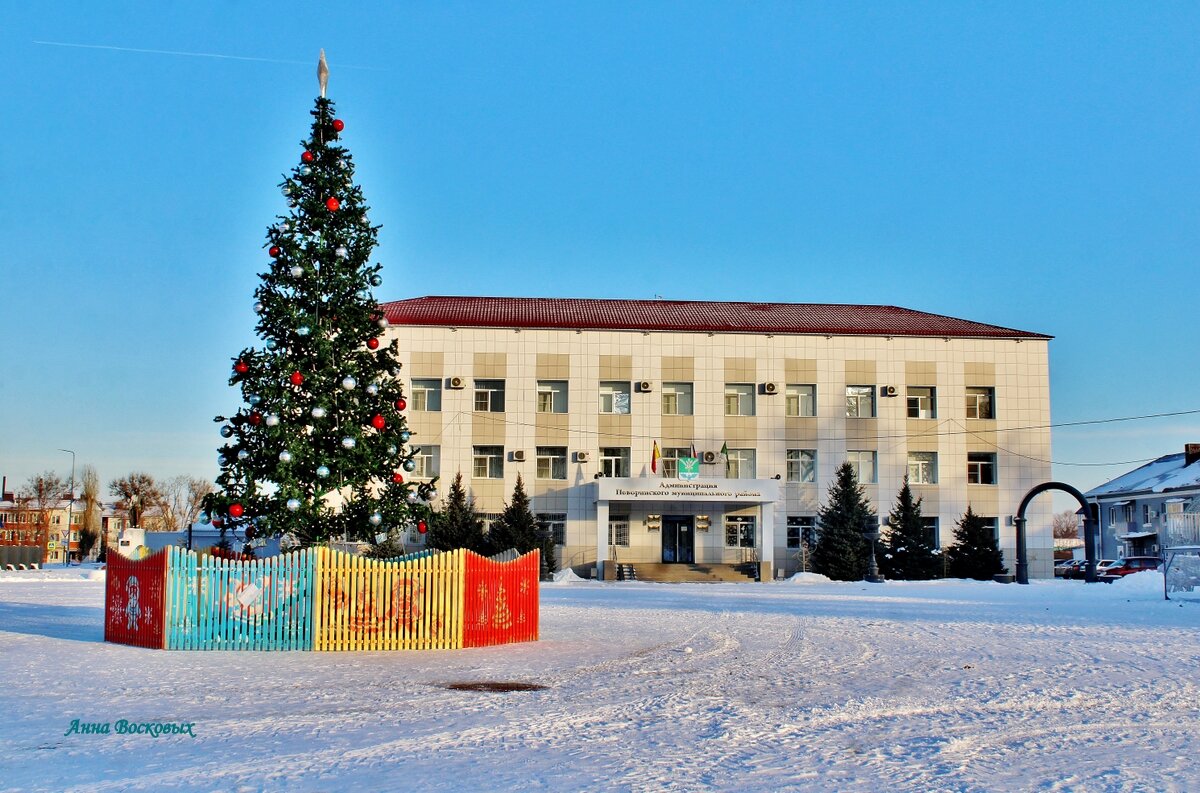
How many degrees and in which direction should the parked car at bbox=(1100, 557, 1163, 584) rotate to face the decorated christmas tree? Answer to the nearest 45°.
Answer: approximately 45° to its left

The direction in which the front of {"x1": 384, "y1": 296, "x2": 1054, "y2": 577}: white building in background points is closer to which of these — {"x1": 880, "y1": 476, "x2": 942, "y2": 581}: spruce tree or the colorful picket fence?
the colorful picket fence

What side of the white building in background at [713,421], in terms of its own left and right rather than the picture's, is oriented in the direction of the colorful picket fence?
front

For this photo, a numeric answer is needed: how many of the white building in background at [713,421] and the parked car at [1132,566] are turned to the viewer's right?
0

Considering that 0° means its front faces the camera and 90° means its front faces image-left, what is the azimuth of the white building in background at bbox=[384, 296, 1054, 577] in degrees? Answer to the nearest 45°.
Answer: approximately 0°
